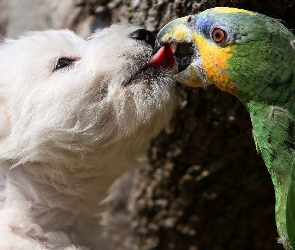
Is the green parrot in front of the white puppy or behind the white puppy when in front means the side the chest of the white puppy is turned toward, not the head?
in front

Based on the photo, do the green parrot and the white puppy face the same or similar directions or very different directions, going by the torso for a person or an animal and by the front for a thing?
very different directions

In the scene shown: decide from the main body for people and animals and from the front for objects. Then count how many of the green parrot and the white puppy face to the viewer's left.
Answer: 1

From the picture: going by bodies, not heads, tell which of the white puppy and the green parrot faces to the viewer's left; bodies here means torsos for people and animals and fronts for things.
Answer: the green parrot

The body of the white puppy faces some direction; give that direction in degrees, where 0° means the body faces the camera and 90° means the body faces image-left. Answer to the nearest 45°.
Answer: approximately 270°

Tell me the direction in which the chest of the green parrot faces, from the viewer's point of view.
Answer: to the viewer's left

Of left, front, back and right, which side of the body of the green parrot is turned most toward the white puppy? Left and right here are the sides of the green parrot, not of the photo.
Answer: front
